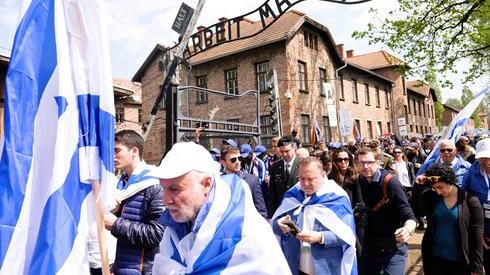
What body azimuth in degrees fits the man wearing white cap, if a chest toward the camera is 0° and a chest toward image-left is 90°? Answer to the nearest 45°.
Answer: approximately 45°

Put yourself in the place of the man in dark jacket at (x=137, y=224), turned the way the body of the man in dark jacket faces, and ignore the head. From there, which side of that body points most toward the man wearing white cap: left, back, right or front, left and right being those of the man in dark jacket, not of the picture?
left

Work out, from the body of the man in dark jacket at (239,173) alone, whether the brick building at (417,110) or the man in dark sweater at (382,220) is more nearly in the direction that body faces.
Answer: the man in dark sweater

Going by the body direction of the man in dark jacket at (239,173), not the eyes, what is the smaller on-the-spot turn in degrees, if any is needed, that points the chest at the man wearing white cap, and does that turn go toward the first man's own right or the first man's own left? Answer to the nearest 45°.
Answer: approximately 45° to the first man's own right

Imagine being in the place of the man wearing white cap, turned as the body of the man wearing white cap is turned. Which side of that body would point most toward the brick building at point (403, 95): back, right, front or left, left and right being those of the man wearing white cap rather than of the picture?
back
